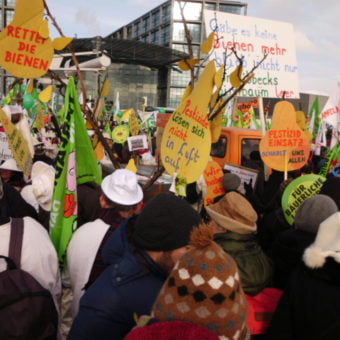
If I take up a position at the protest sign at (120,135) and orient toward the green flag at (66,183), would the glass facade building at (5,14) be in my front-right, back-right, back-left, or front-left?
back-right

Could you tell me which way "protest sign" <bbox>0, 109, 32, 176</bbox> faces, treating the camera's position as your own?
facing the viewer

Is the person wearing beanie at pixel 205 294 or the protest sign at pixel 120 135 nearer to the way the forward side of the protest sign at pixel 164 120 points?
the person wearing beanie

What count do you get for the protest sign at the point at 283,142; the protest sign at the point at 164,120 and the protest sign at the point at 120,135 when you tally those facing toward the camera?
3

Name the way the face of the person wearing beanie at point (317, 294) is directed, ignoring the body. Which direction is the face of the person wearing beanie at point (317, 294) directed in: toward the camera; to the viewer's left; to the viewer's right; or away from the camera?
away from the camera

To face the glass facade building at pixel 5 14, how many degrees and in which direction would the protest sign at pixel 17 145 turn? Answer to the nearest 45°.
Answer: approximately 180°

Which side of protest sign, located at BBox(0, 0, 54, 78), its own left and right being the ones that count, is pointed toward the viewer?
front

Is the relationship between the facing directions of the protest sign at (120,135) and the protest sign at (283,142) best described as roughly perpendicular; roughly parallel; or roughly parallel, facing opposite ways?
roughly parallel

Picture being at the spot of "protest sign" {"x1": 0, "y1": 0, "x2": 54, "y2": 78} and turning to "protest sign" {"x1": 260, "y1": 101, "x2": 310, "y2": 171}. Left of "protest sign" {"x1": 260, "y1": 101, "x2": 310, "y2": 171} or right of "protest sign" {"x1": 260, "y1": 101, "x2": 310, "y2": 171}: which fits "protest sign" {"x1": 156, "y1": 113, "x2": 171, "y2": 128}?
left

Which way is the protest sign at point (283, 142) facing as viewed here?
toward the camera

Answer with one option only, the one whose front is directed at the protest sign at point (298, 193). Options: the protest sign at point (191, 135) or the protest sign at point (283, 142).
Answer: the protest sign at point (283, 142)

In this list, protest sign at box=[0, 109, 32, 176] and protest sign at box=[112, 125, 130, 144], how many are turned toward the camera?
2

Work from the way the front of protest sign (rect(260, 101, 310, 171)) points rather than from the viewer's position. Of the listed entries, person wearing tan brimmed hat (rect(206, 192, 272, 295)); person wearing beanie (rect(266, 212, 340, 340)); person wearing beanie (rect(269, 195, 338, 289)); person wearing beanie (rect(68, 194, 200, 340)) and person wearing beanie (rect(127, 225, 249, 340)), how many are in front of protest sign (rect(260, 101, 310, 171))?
5

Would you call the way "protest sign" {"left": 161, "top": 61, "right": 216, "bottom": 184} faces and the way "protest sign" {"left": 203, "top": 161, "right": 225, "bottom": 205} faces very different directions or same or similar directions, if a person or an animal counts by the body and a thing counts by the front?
same or similar directions

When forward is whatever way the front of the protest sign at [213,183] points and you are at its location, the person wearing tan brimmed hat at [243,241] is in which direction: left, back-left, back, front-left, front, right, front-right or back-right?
front

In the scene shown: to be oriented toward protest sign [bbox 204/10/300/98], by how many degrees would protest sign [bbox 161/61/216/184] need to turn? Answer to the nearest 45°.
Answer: approximately 180°
